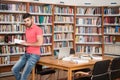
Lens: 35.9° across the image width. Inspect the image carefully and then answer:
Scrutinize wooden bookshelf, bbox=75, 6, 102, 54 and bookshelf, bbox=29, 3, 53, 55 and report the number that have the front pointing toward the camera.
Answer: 2

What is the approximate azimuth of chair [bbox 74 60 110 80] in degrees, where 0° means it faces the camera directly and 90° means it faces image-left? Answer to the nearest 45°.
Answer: approximately 135°

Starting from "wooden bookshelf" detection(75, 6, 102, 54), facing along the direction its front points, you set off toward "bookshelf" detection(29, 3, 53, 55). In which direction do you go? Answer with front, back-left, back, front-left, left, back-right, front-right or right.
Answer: front-right

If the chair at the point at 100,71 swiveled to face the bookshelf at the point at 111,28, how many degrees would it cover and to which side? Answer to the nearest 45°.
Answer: approximately 45° to its right

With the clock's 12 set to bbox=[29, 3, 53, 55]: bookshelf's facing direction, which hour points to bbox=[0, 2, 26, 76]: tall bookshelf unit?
The tall bookshelf unit is roughly at 2 o'clock from the bookshelf.

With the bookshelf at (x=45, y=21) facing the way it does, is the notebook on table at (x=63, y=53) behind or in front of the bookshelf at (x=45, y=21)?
in front

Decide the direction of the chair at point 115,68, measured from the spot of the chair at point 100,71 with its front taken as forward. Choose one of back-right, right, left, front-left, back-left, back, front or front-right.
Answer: right

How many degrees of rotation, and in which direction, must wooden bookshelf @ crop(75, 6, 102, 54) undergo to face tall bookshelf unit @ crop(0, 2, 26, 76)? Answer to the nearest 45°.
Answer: approximately 45° to its right

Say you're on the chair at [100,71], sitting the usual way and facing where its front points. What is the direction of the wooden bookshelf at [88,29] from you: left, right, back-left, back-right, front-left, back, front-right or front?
front-right

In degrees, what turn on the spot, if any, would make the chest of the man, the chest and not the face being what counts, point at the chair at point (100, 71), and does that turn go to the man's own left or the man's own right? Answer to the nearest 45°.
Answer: approximately 90° to the man's own left

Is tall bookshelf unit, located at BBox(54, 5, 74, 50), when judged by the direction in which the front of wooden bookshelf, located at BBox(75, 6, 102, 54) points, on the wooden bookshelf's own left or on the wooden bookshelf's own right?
on the wooden bookshelf's own right

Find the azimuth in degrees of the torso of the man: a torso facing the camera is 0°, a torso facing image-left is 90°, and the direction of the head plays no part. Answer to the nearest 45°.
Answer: approximately 45°
